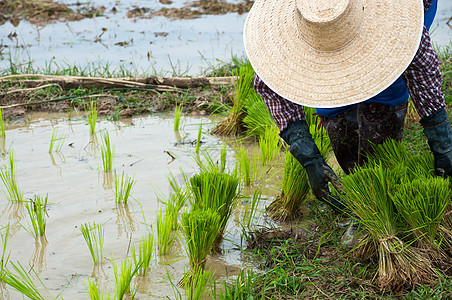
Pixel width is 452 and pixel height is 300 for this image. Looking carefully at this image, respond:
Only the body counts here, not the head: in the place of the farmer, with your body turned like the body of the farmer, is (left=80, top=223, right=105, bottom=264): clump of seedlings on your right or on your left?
on your right

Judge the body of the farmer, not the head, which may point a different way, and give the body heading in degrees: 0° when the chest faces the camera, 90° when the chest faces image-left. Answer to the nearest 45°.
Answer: approximately 0°
